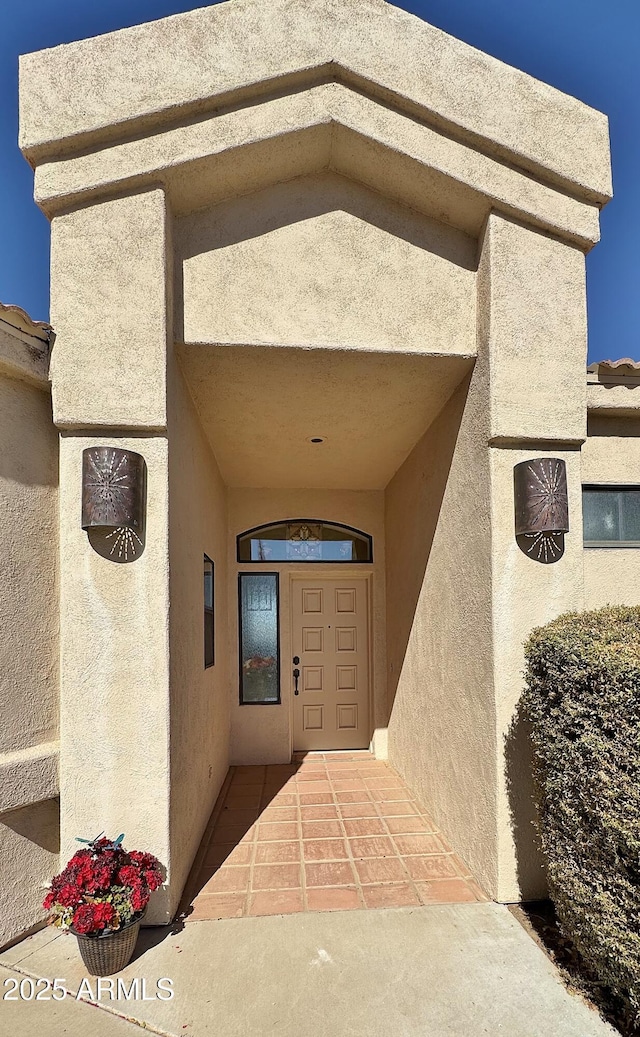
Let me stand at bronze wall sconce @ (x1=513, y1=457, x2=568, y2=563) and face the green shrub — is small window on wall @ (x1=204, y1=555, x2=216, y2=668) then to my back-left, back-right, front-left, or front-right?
back-right

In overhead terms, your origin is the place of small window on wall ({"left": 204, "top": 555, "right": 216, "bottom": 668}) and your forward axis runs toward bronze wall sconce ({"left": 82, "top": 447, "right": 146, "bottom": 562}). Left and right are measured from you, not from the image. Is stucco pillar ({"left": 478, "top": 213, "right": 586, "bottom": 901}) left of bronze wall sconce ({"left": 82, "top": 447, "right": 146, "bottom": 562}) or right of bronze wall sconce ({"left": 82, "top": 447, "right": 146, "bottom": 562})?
left

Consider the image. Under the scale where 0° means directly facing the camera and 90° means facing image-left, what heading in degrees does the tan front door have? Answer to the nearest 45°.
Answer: approximately 0°

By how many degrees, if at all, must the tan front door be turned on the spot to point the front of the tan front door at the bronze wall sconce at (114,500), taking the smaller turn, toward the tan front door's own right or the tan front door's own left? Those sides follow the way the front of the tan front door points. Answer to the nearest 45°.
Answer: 0° — it already faces it
